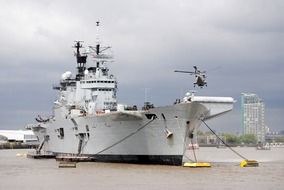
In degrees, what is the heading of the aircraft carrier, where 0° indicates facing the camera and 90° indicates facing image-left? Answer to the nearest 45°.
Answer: approximately 315°
